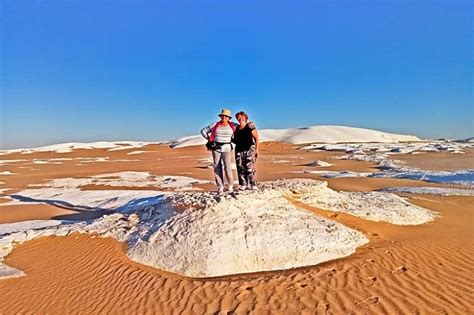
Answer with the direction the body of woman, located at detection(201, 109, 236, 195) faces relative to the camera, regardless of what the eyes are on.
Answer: toward the camera

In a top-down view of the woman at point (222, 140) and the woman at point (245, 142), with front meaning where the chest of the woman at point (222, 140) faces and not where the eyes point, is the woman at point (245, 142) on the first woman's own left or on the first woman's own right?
on the first woman's own left

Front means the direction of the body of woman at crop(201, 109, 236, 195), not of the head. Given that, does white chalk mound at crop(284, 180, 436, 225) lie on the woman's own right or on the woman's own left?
on the woman's own left
